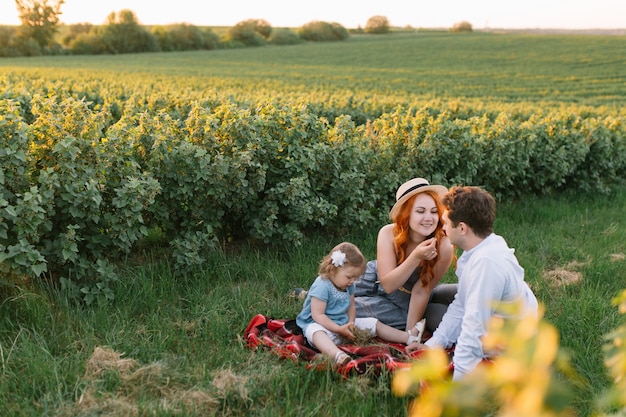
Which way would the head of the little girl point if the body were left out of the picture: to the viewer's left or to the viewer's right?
to the viewer's right

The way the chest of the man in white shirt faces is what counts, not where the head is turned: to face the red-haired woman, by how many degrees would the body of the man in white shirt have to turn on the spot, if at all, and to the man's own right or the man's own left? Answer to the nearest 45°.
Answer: approximately 45° to the man's own right

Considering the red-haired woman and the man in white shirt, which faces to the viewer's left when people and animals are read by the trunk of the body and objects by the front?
the man in white shirt

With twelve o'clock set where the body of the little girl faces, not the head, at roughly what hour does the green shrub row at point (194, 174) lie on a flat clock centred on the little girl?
The green shrub row is roughly at 6 o'clock from the little girl.

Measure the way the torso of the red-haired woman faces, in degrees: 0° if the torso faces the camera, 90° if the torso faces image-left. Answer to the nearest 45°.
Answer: approximately 315°

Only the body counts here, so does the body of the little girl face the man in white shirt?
yes

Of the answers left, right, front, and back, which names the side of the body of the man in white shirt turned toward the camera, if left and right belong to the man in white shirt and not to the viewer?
left

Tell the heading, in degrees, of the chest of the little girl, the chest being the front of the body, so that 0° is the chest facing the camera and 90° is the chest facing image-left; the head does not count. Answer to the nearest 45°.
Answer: approximately 315°

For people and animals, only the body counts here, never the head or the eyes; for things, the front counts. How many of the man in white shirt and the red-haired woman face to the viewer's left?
1

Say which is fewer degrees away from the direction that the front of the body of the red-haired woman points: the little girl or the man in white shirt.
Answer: the man in white shirt
